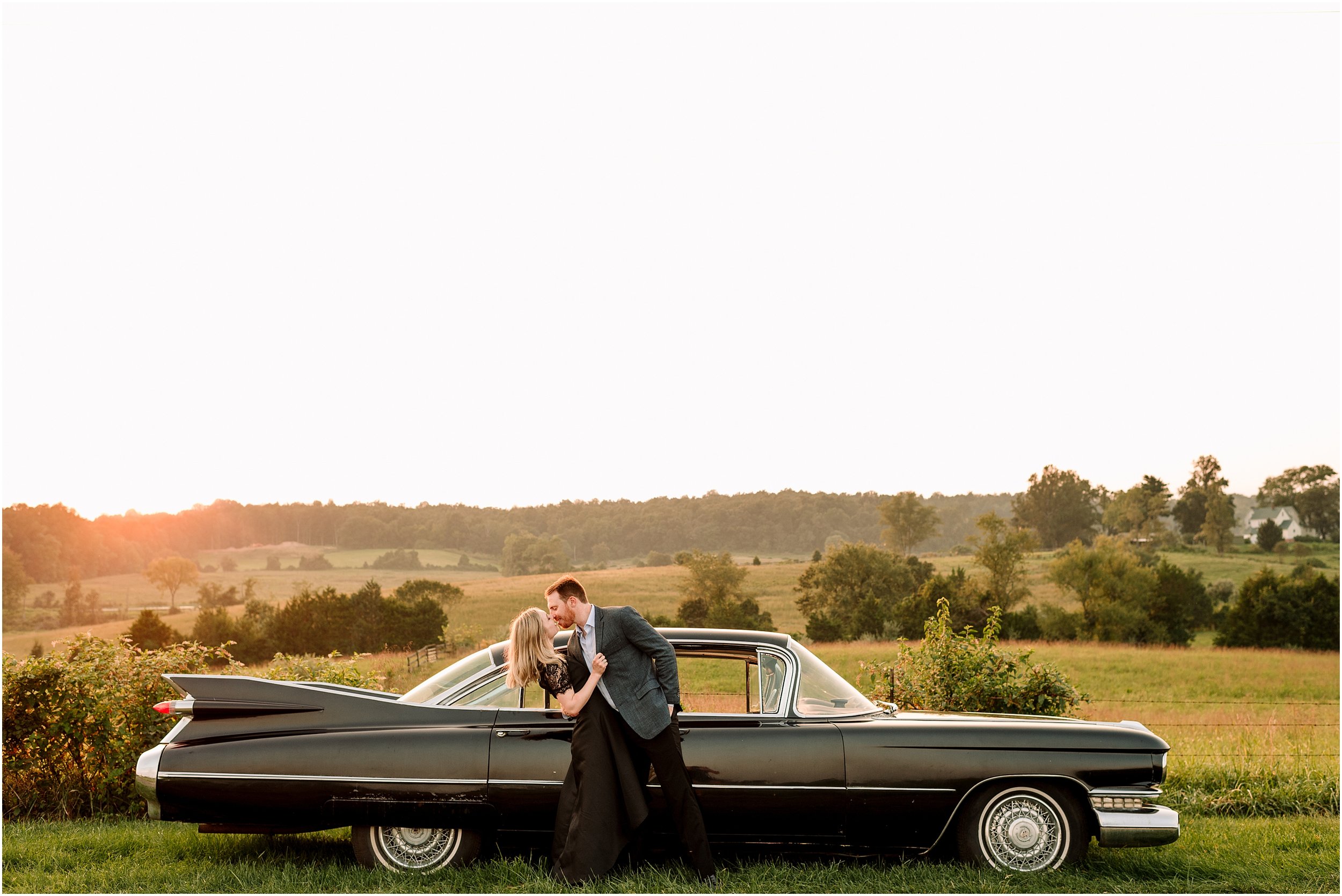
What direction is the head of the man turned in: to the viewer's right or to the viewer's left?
to the viewer's left

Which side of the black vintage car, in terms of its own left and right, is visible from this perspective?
right

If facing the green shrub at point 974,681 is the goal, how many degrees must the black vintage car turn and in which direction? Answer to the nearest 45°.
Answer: approximately 45° to its left

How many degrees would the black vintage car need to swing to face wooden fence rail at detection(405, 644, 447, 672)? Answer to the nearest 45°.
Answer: approximately 90° to its left

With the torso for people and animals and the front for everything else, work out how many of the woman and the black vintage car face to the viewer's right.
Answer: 2

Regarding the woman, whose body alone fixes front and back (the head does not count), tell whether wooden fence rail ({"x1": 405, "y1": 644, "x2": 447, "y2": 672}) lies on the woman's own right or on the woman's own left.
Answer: on the woman's own left

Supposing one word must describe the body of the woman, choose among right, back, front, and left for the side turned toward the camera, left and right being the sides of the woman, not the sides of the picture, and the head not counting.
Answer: right

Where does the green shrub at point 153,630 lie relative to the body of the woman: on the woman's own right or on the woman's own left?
on the woman's own left

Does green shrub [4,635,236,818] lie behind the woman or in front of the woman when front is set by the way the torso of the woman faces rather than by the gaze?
behind
